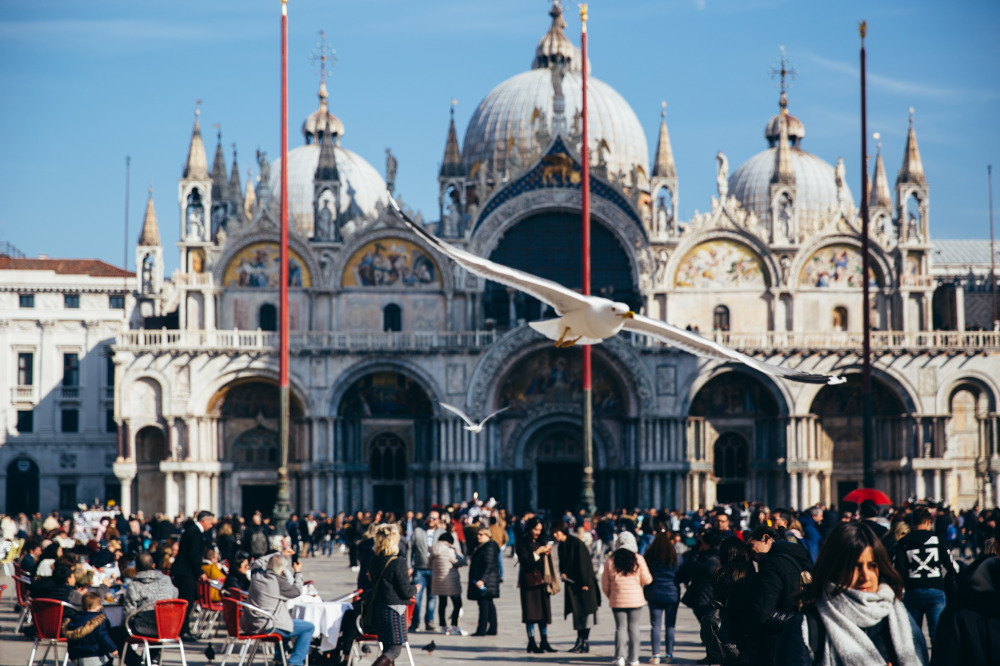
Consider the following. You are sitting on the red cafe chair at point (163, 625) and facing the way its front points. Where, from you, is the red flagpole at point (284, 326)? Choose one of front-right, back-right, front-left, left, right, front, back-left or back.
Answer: front-right

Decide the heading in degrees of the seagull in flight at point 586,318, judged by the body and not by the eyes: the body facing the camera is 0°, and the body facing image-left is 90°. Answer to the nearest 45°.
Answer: approximately 315°

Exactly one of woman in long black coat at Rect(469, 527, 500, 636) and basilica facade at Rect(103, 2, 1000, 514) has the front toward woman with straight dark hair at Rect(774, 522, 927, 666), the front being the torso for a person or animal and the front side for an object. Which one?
the basilica facade

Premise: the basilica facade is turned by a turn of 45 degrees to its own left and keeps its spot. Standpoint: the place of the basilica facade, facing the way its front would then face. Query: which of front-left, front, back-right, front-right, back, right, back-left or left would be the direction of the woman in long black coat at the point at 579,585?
front-right

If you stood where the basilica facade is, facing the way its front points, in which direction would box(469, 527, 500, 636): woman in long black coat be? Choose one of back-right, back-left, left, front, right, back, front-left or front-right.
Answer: front

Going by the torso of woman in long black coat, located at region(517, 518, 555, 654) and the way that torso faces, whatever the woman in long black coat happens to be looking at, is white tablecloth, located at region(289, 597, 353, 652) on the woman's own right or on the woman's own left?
on the woman's own right

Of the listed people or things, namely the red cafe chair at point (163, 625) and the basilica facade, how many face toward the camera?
1

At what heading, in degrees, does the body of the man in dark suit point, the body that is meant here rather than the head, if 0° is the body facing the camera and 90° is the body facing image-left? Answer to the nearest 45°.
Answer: approximately 270°

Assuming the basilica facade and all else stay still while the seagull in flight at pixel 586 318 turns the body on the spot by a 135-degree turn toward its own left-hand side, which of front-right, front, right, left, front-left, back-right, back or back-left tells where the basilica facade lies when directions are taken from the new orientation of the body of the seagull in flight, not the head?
front

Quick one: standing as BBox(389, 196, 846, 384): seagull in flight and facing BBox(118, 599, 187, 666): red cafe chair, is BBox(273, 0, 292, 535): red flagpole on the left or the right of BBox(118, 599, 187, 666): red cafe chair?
right

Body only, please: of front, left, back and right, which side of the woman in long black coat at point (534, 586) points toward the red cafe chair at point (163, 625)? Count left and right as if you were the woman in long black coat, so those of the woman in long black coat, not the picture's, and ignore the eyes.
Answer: right
